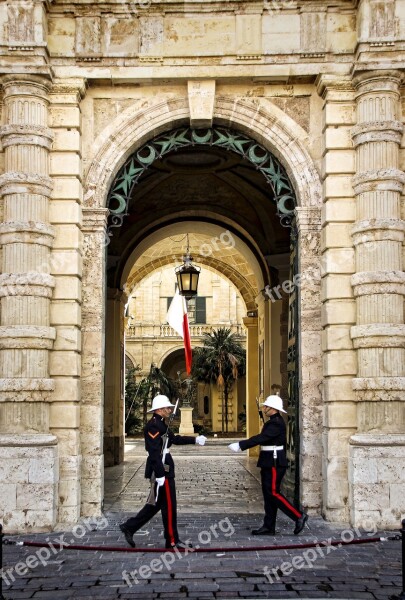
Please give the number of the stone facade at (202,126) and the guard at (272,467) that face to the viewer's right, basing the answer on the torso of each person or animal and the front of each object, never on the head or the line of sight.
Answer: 0

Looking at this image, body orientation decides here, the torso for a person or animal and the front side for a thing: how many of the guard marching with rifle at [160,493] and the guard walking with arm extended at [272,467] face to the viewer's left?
1

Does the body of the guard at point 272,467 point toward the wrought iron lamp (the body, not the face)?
no

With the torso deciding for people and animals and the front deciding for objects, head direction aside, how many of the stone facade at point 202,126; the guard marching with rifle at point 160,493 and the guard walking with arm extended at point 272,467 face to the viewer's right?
1

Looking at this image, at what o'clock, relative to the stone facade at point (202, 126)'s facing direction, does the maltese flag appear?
The maltese flag is roughly at 6 o'clock from the stone facade.

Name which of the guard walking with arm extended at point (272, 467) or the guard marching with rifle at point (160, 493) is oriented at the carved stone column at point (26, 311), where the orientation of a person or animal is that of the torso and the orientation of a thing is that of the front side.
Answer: the guard walking with arm extended at point (272, 467)

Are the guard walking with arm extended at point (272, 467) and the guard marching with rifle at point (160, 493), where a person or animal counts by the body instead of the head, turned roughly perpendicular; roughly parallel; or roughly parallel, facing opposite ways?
roughly parallel, facing opposite ways

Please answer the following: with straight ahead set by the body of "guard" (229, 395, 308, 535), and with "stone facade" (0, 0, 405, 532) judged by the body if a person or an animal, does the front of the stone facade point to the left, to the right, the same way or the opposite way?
to the left

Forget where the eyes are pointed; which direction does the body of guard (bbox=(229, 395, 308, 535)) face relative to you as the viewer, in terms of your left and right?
facing to the left of the viewer

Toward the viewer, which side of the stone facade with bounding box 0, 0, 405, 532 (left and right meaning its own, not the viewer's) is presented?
front
